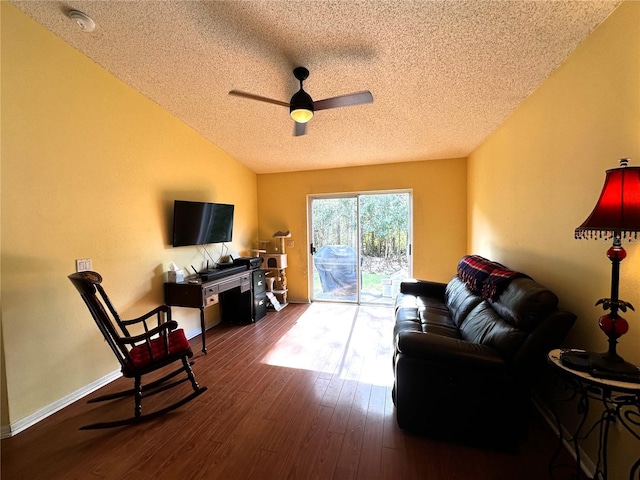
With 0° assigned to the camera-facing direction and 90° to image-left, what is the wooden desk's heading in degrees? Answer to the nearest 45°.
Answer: approximately 315°

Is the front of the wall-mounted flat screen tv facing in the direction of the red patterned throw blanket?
yes

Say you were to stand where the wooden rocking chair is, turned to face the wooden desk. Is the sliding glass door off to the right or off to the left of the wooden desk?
right

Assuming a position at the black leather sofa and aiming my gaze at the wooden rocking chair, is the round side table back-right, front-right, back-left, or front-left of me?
back-left

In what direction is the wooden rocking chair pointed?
to the viewer's right

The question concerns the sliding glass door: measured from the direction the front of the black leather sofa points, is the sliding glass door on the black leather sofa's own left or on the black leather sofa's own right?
on the black leather sofa's own right

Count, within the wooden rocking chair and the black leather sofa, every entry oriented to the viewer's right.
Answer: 1

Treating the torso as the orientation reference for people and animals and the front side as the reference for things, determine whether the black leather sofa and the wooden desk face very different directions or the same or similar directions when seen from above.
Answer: very different directions

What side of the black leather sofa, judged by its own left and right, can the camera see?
left
